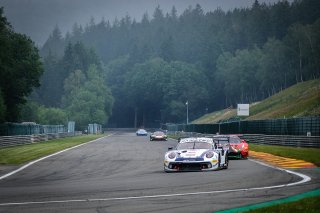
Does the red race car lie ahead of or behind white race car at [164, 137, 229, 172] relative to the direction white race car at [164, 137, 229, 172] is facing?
behind

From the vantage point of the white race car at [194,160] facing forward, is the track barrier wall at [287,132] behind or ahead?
behind

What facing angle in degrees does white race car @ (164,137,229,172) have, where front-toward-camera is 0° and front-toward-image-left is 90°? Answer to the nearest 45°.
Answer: approximately 0°

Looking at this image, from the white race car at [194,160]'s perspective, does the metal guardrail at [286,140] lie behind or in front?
behind
